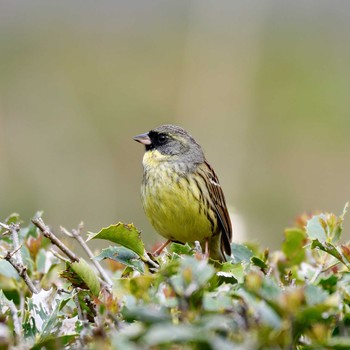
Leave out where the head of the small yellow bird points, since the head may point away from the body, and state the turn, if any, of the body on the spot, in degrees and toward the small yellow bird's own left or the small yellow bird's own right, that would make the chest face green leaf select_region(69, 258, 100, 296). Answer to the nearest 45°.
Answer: approximately 45° to the small yellow bird's own right

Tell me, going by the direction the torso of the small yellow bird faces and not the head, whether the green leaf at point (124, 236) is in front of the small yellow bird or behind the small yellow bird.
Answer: in front

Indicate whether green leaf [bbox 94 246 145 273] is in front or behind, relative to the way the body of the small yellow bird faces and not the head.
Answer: in front

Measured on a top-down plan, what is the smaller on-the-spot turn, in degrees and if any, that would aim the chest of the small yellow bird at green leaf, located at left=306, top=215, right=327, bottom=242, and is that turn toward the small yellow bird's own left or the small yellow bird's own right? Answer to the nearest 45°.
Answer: approximately 135° to the small yellow bird's own left

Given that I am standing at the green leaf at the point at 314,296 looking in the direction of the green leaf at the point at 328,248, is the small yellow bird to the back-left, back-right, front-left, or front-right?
front-left

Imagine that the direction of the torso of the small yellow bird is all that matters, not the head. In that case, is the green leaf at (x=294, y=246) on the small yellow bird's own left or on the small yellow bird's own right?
on the small yellow bird's own left

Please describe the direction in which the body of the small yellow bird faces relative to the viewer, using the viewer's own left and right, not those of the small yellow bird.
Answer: facing the viewer and to the left of the viewer

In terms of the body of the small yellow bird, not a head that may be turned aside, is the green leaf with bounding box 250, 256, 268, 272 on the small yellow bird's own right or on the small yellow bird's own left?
on the small yellow bird's own left
